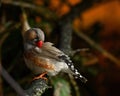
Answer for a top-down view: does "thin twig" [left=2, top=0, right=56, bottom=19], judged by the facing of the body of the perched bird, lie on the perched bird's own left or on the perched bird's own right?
on the perched bird's own right

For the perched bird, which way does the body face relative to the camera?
to the viewer's left
